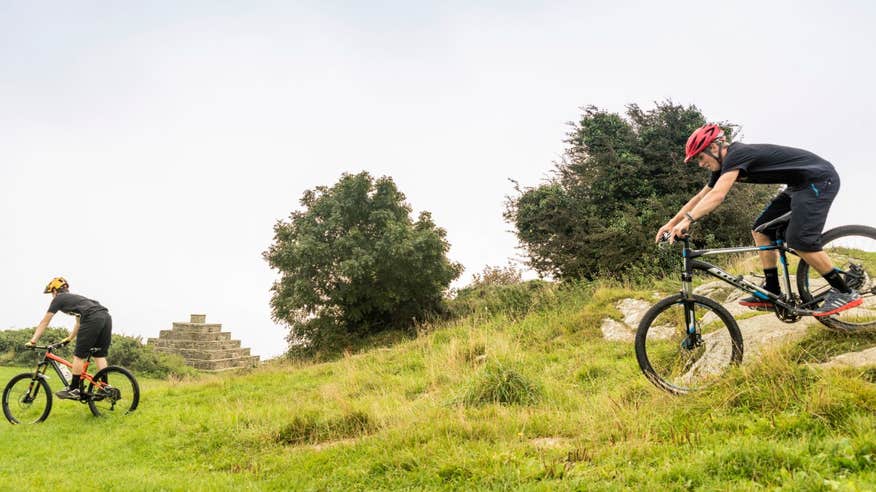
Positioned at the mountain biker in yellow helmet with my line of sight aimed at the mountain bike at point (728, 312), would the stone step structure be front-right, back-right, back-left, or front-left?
back-left

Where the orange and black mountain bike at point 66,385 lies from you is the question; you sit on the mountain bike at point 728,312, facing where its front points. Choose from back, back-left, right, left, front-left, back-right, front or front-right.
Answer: front

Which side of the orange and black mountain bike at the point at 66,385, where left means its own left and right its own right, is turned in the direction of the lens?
left

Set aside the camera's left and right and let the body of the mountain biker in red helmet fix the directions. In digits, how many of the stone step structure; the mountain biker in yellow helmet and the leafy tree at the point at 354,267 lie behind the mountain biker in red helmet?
0

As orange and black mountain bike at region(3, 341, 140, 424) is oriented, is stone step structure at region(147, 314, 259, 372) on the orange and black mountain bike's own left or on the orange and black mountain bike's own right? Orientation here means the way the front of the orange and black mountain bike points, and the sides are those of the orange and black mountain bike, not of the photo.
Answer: on the orange and black mountain bike's own right

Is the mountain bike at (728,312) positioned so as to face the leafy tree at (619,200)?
no

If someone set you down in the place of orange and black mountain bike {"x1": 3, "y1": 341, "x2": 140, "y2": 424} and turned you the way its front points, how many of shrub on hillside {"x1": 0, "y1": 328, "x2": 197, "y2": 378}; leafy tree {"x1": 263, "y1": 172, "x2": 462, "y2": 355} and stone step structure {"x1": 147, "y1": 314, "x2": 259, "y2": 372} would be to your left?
0

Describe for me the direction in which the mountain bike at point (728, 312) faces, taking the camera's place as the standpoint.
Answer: facing to the left of the viewer

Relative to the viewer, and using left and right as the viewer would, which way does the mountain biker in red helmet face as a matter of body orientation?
facing to the left of the viewer

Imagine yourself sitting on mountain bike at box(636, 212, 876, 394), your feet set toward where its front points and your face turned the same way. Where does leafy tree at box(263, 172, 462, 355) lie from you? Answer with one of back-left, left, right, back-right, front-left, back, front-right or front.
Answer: front-right

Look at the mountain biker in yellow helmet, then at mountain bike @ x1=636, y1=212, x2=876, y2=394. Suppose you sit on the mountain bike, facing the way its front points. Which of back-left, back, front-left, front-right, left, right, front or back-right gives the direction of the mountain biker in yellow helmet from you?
front

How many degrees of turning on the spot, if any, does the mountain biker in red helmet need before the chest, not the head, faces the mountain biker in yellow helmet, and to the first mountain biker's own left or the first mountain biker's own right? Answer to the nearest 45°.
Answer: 0° — they already face them

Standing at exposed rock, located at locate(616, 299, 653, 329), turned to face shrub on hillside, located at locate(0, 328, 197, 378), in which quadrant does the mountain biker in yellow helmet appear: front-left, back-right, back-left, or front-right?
front-left

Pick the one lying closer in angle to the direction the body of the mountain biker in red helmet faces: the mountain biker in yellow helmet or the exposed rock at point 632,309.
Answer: the mountain biker in yellow helmet
